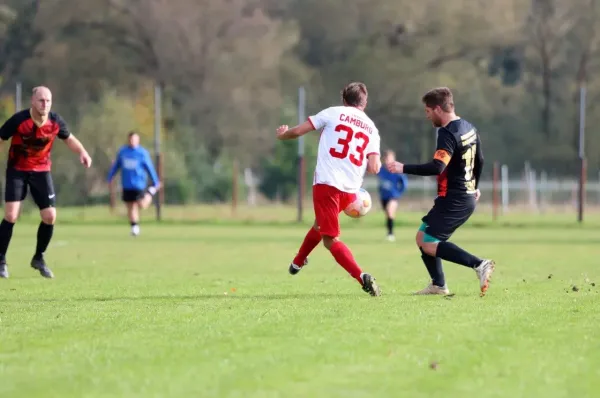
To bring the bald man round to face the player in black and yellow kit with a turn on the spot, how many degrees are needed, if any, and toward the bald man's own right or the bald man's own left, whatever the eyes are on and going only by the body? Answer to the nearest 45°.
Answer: approximately 45° to the bald man's own left

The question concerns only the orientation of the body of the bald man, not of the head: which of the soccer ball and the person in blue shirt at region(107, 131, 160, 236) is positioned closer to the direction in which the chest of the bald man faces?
the soccer ball

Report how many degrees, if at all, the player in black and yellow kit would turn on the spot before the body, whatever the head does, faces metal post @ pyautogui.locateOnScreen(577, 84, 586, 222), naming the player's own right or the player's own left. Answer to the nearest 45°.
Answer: approximately 45° to the player's own right

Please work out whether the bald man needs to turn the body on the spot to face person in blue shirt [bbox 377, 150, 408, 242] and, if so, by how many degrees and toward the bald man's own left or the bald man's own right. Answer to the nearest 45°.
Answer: approximately 135° to the bald man's own left

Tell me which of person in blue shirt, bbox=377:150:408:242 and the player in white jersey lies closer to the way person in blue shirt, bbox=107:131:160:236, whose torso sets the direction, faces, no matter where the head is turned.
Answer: the player in white jersey

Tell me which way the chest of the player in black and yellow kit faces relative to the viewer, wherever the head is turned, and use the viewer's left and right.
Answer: facing away from the viewer and to the left of the viewer

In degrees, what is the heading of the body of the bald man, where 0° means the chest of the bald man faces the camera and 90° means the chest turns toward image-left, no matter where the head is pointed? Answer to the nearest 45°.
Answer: approximately 0°

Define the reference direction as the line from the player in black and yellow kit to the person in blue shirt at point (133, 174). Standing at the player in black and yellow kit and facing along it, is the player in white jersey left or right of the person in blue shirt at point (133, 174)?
left

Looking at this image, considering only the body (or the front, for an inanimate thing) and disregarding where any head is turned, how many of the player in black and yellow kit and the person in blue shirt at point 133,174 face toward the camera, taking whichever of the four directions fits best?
1

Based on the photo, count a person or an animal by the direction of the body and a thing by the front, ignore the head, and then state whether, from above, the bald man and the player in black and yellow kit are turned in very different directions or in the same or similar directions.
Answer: very different directions
